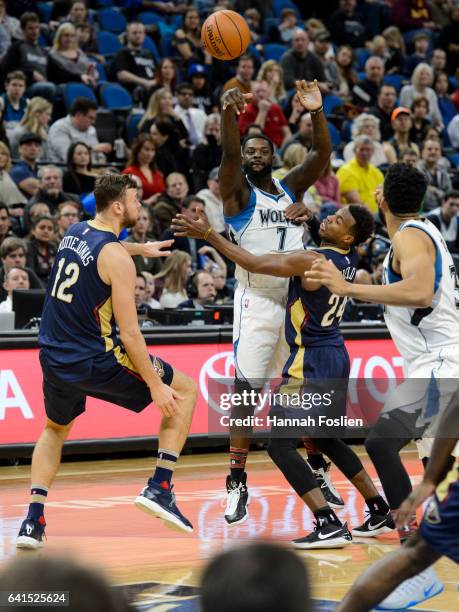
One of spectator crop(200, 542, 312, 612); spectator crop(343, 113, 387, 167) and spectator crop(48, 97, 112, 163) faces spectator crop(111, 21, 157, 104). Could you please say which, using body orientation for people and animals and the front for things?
spectator crop(200, 542, 312, 612)

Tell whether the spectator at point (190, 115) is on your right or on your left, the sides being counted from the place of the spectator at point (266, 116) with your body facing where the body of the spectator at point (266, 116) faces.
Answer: on your right

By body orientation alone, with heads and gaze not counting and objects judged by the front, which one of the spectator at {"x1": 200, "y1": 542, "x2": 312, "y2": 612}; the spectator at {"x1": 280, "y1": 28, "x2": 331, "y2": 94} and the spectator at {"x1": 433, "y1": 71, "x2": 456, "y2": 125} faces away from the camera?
the spectator at {"x1": 200, "y1": 542, "x2": 312, "y2": 612}

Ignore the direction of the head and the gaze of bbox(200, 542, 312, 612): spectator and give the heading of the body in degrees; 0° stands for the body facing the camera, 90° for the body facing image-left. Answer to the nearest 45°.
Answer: approximately 180°

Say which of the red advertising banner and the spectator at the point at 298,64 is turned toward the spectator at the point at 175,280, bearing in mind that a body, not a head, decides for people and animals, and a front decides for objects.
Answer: the spectator at the point at 298,64

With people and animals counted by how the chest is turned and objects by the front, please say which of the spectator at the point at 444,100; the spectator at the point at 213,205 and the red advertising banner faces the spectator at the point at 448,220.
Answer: the spectator at the point at 444,100

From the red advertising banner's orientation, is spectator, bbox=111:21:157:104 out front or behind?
behind

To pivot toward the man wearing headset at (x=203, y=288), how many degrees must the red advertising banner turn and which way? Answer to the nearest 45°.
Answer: approximately 180°

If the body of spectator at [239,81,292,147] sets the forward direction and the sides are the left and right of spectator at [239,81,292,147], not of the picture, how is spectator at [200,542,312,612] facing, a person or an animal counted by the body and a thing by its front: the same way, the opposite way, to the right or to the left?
the opposite way

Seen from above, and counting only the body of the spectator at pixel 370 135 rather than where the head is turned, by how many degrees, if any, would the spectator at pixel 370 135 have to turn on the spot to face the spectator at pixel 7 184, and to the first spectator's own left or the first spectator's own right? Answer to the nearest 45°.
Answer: approximately 45° to the first spectator's own right

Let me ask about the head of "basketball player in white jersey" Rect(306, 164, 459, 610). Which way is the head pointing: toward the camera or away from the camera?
away from the camera

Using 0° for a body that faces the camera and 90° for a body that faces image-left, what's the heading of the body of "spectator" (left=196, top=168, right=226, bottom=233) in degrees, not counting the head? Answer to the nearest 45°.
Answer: approximately 0°
